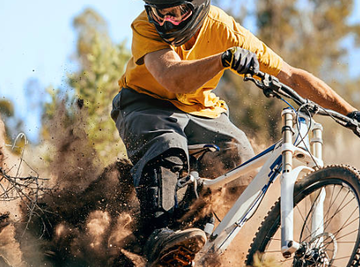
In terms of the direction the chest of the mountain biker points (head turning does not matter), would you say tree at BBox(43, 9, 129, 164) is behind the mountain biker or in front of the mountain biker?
behind

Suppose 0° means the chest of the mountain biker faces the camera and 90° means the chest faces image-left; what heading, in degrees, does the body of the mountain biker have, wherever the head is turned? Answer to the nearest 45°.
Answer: approximately 315°

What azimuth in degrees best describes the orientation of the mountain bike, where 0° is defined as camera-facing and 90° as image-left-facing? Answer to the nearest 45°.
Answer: approximately 315°

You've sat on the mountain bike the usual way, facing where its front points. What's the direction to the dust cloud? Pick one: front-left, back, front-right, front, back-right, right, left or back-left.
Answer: back

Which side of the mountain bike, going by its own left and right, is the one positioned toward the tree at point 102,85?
back
